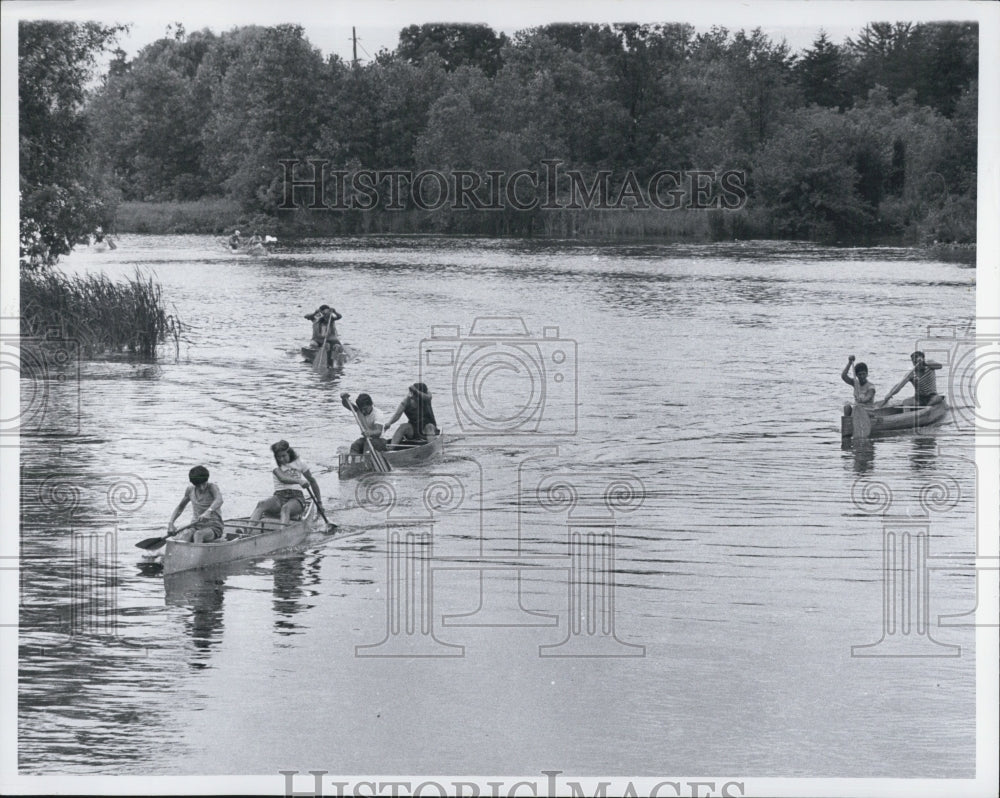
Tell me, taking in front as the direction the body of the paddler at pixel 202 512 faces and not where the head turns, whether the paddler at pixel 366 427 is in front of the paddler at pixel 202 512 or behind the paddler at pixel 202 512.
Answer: behind

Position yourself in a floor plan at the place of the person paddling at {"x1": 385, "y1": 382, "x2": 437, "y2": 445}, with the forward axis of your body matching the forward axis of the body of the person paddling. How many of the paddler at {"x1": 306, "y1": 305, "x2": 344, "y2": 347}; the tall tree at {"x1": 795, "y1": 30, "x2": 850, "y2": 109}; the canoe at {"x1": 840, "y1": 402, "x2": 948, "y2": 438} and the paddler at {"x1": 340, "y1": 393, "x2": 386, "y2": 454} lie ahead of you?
1

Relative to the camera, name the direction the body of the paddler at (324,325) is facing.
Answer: toward the camera

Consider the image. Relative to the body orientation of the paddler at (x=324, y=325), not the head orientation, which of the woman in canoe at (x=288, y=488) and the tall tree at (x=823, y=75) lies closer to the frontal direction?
the woman in canoe

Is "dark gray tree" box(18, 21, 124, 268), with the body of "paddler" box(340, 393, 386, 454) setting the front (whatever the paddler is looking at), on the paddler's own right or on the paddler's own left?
on the paddler's own right

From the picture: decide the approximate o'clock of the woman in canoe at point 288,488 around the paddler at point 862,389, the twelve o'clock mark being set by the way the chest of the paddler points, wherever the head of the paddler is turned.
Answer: The woman in canoe is roughly at 12 o'clock from the paddler.

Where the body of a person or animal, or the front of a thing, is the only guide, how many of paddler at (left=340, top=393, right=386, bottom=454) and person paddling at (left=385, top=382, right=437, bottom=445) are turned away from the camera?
0

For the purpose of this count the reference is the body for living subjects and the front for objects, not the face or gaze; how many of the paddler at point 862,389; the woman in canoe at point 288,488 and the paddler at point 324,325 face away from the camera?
0

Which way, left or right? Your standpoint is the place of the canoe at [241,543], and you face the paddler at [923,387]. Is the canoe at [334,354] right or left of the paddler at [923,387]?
left

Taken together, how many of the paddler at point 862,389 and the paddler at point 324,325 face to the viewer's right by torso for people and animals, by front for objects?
0

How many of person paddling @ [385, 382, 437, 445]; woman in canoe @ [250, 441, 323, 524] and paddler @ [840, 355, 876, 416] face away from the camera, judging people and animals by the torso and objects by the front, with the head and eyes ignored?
0

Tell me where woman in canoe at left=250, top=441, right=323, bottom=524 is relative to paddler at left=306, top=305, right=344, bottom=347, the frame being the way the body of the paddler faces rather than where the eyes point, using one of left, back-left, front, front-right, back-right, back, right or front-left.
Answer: front

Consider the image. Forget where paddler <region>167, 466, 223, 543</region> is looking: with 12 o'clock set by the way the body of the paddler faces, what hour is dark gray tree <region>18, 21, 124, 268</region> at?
The dark gray tree is roughly at 4 o'clock from the paddler.

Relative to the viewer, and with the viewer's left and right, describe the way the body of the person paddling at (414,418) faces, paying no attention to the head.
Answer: facing the viewer and to the left of the viewer

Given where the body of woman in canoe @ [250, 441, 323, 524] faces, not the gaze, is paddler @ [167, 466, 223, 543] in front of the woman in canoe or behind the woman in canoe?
in front
